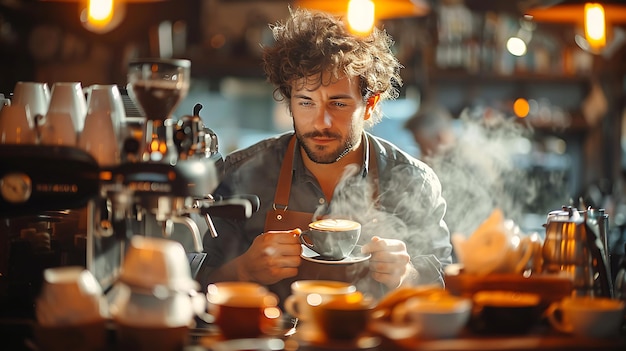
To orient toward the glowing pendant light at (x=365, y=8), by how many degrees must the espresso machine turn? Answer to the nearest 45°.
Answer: approximately 90° to its left

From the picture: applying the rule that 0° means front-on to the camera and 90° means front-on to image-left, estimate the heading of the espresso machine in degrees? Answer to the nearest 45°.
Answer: approximately 315°

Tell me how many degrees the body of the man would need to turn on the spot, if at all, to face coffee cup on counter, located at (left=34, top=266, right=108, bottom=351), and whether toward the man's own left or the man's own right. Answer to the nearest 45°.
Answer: approximately 45° to the man's own right

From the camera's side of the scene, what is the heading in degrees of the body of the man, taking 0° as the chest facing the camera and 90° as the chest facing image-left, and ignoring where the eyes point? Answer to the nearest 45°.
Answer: approximately 0°

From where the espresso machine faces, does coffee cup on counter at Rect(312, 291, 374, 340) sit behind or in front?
in front

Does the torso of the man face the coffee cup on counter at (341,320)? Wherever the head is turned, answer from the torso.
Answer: yes

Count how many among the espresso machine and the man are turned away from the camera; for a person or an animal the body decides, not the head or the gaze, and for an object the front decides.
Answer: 0

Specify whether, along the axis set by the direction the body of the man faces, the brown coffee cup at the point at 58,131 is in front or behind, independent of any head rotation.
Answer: in front
